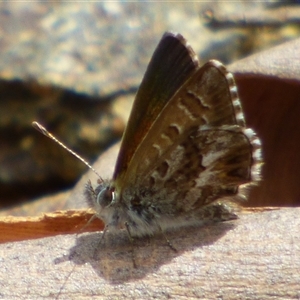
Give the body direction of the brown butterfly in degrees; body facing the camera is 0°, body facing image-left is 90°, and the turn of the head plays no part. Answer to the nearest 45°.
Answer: approximately 90°
